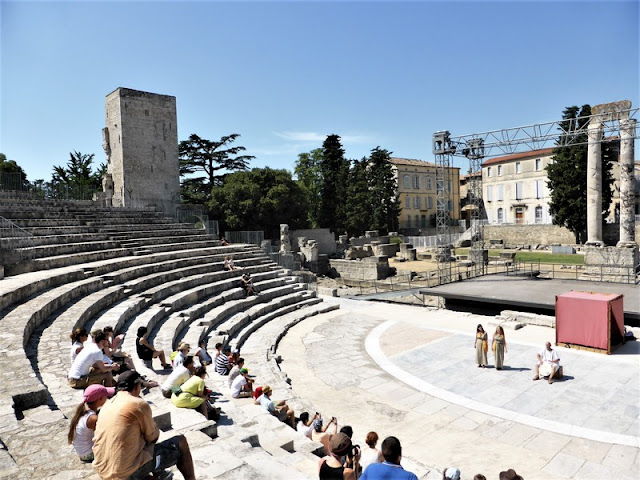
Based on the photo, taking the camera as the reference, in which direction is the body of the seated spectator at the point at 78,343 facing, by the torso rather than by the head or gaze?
to the viewer's right

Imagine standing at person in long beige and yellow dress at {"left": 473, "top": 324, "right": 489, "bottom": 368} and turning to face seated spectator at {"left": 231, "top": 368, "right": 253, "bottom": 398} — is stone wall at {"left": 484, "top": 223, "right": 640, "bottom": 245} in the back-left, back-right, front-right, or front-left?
back-right

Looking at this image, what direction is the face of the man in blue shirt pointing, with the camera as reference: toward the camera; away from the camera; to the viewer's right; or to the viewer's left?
away from the camera

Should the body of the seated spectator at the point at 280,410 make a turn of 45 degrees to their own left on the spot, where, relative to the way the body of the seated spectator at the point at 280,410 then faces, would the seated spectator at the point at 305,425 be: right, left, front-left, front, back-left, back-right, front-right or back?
right

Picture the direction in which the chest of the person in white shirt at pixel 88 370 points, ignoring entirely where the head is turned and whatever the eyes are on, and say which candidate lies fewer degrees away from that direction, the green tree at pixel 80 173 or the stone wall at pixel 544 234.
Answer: the stone wall

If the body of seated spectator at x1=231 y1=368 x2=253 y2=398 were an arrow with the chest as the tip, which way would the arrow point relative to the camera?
to the viewer's right

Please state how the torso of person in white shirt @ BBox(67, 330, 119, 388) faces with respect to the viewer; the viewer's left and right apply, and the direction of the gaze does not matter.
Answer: facing to the right of the viewer

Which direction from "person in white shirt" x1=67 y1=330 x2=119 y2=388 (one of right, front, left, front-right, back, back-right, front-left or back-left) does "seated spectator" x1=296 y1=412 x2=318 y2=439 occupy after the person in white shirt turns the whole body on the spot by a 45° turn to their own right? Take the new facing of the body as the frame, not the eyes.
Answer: front-left

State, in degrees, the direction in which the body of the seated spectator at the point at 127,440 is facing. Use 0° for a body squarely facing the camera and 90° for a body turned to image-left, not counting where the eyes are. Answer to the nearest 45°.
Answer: approximately 225°

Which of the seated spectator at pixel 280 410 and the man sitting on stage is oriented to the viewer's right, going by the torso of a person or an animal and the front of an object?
the seated spectator

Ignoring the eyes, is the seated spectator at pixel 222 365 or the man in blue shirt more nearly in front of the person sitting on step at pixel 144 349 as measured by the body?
the seated spectator

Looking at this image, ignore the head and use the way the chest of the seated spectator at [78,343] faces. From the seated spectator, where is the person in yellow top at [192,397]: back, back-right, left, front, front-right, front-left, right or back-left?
front-right

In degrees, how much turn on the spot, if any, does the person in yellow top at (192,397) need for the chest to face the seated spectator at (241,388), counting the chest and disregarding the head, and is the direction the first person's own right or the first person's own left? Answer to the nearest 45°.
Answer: approximately 45° to the first person's own left

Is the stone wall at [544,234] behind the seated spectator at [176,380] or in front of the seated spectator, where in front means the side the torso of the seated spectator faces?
in front

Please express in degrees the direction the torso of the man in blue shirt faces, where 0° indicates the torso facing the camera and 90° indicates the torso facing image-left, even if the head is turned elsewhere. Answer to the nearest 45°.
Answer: approximately 225°

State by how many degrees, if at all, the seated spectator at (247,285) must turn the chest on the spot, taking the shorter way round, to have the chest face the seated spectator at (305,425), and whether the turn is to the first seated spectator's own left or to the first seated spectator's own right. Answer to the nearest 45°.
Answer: approximately 45° to the first seated spectator's own right

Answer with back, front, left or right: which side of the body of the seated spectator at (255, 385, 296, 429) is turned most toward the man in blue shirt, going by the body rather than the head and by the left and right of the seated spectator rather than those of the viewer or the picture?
right

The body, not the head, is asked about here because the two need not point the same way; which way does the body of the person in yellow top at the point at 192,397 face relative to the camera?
to the viewer's right

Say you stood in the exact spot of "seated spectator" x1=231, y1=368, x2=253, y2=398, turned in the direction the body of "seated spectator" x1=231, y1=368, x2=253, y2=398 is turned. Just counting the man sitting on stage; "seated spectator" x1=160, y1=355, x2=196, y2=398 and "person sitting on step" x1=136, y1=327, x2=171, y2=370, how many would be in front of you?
1

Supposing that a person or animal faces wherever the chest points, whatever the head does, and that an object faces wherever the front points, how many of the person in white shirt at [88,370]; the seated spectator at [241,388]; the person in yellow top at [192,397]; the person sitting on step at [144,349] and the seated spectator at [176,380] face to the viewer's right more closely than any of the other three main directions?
5

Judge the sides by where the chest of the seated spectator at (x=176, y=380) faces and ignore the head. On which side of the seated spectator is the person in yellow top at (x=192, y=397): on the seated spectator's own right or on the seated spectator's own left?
on the seated spectator's own right

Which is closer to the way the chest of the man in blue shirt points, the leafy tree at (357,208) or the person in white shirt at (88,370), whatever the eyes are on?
the leafy tree

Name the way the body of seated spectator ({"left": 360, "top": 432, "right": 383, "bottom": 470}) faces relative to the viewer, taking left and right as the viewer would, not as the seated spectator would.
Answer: facing away from the viewer and to the right of the viewer

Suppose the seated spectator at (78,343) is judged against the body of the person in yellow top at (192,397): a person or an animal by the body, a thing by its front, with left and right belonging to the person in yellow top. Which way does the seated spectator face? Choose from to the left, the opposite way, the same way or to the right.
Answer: the same way
